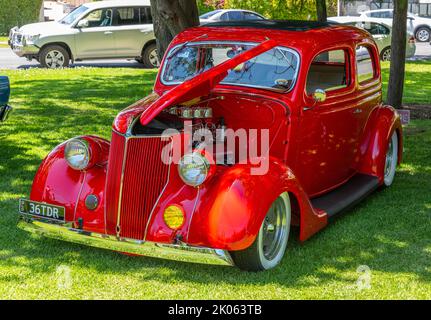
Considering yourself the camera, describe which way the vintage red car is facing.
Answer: facing the viewer and to the left of the viewer

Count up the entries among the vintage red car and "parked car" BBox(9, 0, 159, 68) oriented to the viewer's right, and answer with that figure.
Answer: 0

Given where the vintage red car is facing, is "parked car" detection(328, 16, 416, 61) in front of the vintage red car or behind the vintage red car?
behind

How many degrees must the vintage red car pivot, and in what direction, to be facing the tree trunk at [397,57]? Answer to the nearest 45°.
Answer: approximately 180°

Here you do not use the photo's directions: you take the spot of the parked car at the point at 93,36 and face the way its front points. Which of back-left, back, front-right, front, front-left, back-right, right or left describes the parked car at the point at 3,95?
left

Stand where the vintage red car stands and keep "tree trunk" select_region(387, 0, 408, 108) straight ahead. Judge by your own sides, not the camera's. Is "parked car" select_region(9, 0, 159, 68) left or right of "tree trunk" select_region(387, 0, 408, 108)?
left

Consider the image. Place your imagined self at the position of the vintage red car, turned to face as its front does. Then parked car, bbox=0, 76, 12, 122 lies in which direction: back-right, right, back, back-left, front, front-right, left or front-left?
right

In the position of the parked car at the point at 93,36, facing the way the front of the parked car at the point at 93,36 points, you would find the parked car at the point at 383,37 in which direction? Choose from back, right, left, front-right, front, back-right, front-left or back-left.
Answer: back

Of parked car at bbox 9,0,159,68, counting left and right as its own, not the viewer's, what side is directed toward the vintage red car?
left

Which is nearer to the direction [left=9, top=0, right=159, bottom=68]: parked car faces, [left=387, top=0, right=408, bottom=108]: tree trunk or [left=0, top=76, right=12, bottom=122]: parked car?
the parked car

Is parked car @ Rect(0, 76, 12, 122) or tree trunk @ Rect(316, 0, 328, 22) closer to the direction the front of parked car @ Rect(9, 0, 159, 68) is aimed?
the parked car

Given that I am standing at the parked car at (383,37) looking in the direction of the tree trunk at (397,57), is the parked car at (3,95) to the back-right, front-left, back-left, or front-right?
front-right

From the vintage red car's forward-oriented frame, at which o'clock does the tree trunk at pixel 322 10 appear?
The tree trunk is roughly at 5 o'clock from the vintage red car.

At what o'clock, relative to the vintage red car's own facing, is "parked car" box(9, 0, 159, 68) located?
The parked car is roughly at 4 o'clock from the vintage red car.

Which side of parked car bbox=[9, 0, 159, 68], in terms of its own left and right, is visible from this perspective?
left
